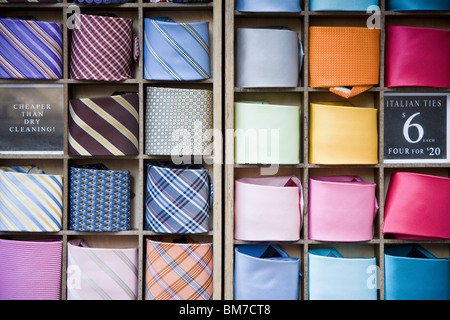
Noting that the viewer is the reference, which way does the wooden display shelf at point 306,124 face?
facing the viewer

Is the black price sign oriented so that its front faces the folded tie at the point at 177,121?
no

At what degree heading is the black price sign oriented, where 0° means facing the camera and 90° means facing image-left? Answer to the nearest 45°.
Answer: approximately 0°

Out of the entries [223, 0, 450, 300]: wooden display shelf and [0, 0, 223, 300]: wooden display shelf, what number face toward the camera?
2

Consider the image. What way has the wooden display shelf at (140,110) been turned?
toward the camera

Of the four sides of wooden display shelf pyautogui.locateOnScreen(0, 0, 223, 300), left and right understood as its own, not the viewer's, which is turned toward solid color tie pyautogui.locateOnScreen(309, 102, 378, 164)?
left

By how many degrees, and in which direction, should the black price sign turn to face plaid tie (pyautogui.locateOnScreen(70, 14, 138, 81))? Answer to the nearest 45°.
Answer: approximately 45° to its right

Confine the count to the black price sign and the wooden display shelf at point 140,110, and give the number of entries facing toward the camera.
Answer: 2

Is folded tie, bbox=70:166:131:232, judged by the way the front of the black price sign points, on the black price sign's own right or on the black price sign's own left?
on the black price sign's own right

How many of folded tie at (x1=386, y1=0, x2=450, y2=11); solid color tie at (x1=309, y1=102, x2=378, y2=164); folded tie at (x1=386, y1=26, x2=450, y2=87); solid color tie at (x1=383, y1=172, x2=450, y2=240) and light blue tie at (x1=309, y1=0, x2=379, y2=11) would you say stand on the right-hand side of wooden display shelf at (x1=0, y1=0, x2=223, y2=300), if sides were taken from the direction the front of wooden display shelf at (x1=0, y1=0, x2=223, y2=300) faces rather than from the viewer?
0

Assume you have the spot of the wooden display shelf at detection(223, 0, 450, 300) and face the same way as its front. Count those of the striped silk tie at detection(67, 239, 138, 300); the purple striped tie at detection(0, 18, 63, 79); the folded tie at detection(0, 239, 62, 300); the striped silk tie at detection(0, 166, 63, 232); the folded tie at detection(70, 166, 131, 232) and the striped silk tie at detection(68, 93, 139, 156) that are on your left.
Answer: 0

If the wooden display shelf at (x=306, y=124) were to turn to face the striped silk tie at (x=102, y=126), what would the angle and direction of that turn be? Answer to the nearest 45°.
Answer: approximately 90° to its right

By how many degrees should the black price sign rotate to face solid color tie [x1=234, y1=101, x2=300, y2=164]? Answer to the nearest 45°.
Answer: approximately 45° to its right
